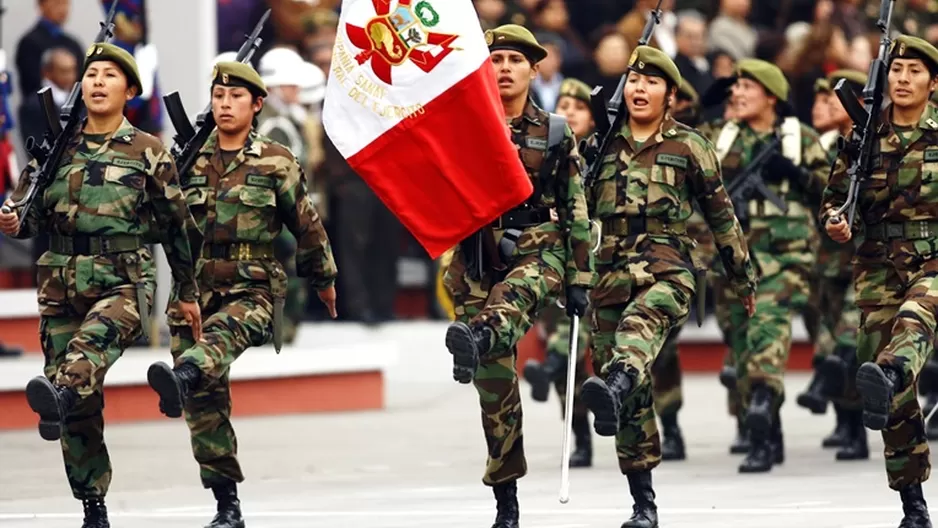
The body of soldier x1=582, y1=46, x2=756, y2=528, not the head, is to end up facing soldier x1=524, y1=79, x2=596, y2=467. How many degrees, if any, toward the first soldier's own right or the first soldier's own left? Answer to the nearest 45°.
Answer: approximately 135° to the first soldier's own right

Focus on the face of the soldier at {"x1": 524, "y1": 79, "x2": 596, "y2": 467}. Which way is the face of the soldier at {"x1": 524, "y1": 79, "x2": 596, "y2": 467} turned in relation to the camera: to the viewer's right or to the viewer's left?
to the viewer's left

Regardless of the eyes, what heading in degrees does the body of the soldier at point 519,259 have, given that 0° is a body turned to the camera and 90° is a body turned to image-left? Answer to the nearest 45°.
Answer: approximately 45°

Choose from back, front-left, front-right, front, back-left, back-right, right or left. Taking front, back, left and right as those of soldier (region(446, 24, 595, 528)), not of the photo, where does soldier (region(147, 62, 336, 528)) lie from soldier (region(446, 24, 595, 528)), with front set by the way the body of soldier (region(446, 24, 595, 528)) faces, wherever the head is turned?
front-right

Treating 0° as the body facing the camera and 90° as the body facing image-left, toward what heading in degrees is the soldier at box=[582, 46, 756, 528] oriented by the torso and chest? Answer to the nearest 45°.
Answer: approximately 45°

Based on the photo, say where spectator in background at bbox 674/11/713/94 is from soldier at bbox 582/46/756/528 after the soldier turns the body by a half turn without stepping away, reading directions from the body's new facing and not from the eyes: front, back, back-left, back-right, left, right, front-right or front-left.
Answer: front-left

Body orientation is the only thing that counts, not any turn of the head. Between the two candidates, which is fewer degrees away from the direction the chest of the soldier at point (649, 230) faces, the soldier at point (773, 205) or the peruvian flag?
the peruvian flag
